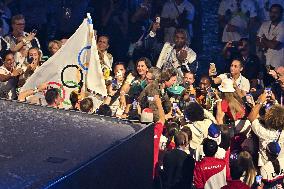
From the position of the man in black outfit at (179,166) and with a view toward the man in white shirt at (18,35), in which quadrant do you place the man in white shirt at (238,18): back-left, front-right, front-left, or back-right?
front-right

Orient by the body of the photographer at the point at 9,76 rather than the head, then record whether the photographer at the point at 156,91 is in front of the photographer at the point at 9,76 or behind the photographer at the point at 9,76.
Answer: in front

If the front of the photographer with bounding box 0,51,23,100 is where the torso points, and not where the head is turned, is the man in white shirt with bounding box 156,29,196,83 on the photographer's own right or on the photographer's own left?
on the photographer's own left

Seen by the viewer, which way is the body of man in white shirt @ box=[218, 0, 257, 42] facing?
toward the camera

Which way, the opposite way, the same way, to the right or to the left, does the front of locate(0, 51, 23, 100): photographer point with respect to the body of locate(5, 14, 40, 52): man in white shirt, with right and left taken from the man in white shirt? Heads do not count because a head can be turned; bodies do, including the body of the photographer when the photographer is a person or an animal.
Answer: the same way

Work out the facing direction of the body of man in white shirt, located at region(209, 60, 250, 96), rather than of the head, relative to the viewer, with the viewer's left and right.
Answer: facing the viewer and to the left of the viewer

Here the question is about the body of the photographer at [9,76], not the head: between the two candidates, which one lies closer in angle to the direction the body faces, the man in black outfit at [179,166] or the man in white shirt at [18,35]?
the man in black outfit

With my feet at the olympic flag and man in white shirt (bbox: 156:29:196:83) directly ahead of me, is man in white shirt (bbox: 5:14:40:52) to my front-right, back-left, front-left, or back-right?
front-left

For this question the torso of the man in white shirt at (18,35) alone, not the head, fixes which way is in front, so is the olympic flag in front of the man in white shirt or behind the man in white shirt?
in front

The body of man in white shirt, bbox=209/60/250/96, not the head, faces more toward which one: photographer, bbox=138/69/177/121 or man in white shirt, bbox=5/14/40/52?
the photographer
